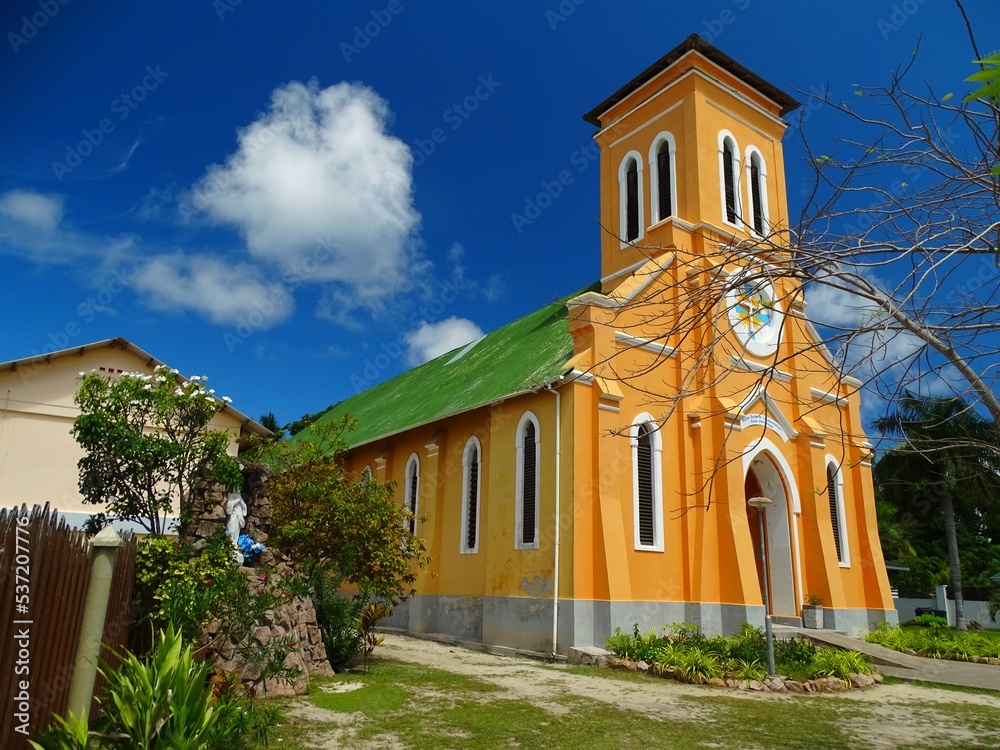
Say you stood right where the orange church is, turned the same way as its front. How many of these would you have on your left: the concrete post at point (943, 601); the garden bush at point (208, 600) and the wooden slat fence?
1

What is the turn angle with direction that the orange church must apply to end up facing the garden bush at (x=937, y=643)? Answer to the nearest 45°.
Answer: approximately 45° to its left

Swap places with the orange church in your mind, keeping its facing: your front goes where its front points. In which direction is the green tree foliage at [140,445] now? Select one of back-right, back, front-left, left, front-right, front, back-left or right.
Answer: right

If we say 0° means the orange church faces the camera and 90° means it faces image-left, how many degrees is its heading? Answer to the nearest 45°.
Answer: approximately 315°

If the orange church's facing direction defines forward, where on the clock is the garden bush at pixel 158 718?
The garden bush is roughly at 2 o'clock from the orange church.

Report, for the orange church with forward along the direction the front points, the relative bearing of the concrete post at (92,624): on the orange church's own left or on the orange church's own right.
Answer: on the orange church's own right

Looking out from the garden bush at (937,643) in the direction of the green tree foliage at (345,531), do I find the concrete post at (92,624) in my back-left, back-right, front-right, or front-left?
front-left

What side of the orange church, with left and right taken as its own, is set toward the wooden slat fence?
right

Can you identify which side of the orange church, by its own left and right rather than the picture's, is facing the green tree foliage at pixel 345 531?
right

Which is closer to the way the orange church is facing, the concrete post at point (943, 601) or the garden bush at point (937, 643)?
the garden bush

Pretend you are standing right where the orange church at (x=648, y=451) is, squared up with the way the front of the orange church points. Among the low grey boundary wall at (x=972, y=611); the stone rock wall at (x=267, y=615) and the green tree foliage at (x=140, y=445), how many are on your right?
2

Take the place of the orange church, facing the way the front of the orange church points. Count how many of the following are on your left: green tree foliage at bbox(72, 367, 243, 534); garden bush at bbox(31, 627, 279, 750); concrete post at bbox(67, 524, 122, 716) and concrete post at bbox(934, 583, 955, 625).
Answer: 1

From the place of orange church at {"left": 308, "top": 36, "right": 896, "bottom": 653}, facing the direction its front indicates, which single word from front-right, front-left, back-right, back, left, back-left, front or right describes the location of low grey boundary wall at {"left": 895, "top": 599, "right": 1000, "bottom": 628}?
left

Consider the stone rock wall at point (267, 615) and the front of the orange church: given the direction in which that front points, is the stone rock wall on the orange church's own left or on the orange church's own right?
on the orange church's own right

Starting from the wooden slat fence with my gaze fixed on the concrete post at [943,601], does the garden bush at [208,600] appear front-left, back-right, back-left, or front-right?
front-left

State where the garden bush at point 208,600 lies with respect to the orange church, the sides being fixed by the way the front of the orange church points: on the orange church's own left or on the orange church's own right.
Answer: on the orange church's own right
